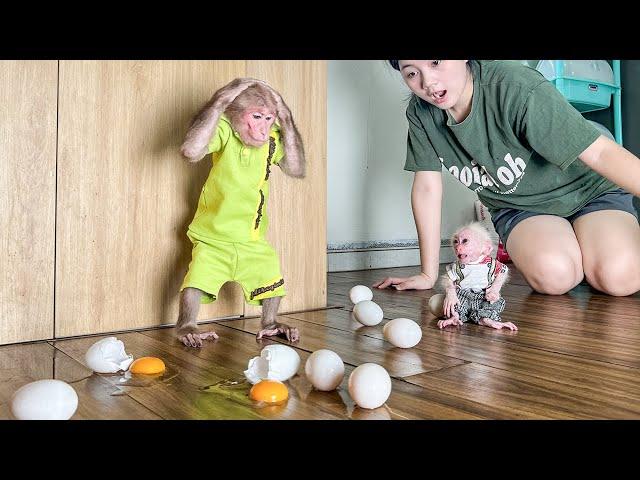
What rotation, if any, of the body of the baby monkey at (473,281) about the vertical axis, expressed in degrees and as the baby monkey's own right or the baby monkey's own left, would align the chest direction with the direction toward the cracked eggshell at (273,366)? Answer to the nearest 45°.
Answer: approximately 45° to the baby monkey's own right

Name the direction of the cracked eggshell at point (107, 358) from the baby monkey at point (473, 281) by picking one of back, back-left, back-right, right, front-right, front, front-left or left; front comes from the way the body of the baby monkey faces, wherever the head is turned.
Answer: front-right

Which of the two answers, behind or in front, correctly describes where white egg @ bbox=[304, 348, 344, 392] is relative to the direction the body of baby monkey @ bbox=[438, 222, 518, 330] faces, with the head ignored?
in front

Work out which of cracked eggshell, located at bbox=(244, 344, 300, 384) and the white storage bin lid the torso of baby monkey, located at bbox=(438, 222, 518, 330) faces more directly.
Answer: the cracked eggshell

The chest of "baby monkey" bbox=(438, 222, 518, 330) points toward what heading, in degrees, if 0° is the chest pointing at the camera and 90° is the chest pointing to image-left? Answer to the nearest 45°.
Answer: approximately 0°

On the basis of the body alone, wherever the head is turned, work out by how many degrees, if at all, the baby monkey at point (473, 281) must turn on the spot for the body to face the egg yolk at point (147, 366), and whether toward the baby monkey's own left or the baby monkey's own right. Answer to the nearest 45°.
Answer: approximately 45° to the baby monkey's own right

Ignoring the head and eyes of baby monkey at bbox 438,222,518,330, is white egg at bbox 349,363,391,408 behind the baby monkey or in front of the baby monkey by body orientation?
in front
